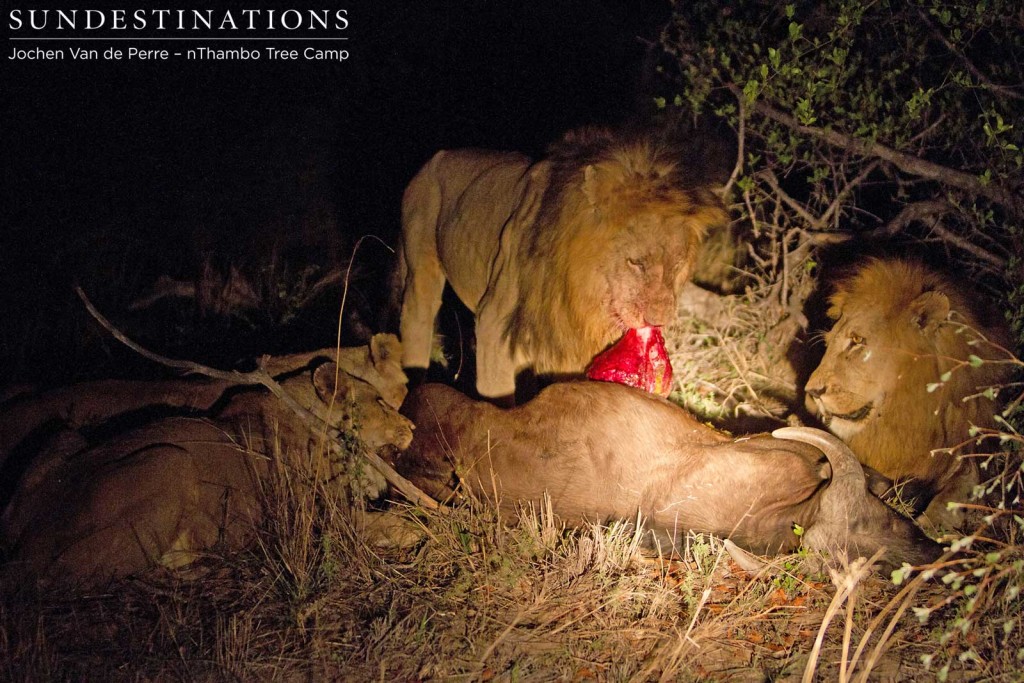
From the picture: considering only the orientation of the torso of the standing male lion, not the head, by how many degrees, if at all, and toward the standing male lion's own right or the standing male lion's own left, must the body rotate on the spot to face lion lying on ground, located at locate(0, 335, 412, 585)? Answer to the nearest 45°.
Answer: approximately 90° to the standing male lion's own right

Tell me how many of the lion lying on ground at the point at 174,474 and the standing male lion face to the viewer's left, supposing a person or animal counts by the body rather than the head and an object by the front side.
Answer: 0

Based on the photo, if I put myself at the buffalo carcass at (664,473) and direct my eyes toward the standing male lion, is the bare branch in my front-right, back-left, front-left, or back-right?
front-left

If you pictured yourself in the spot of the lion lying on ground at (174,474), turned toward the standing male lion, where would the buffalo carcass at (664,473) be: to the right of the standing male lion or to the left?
right

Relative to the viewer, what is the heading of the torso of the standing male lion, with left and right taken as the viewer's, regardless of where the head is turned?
facing the viewer and to the right of the viewer

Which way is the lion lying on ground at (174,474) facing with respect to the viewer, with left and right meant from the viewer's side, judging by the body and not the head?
facing away from the viewer and to the right of the viewer
